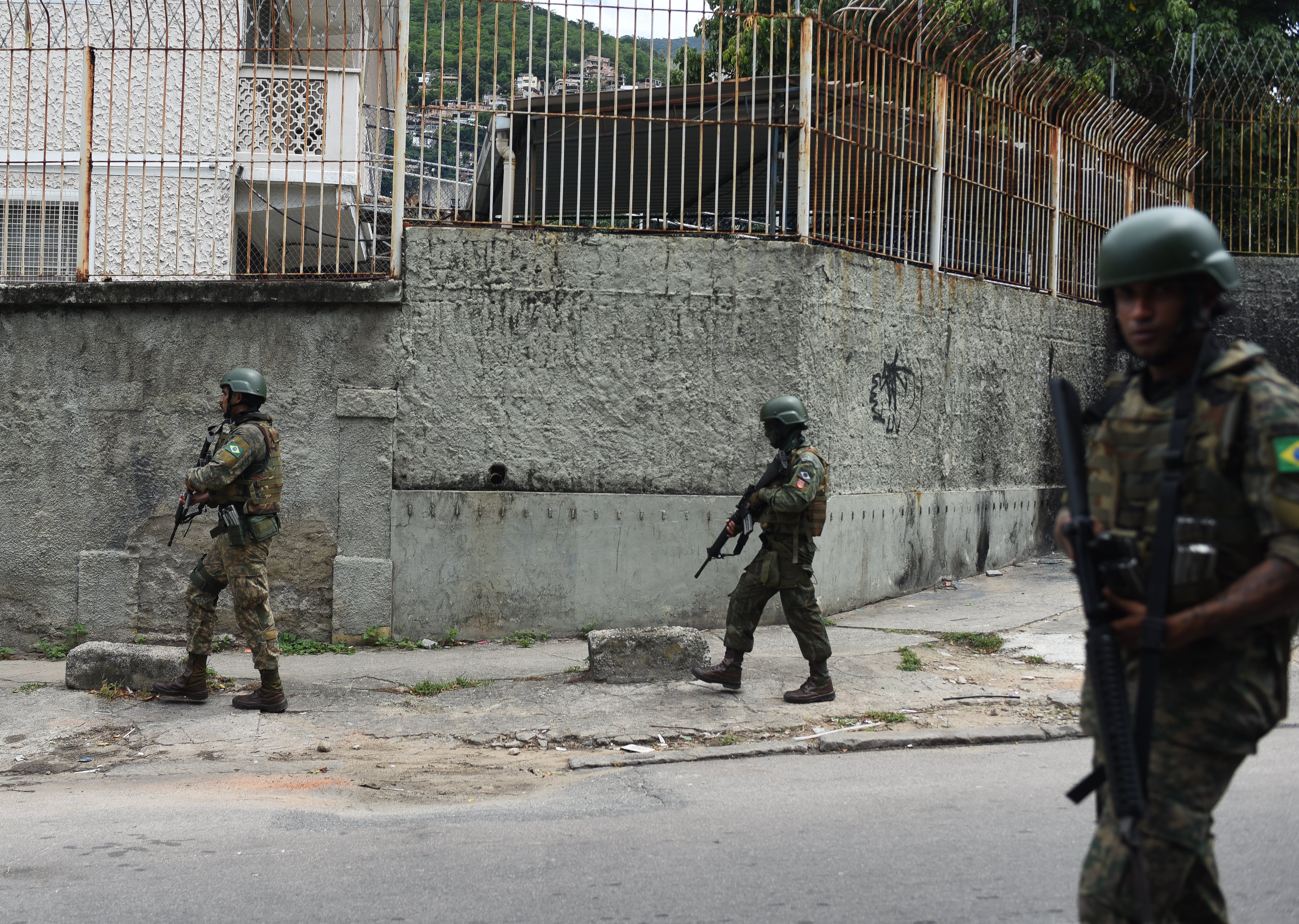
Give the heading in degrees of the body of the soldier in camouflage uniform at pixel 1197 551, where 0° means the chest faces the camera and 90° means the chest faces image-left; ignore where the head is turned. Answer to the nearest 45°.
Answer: approximately 45°

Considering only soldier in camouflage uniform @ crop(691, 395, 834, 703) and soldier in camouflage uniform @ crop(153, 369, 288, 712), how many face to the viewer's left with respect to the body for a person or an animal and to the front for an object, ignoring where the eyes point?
2

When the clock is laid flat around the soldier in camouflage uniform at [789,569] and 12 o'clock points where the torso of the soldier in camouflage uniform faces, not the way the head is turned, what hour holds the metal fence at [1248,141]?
The metal fence is roughly at 4 o'clock from the soldier in camouflage uniform.

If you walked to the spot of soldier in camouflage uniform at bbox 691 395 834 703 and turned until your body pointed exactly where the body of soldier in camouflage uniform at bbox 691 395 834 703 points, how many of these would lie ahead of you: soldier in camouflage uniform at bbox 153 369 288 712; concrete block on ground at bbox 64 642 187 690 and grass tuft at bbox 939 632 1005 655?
2

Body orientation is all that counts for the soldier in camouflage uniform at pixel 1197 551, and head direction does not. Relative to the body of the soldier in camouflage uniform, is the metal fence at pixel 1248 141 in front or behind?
behind

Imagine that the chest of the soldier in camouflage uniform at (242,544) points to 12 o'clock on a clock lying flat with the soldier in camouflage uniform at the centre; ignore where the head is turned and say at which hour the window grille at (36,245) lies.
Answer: The window grille is roughly at 2 o'clock from the soldier in camouflage uniform.

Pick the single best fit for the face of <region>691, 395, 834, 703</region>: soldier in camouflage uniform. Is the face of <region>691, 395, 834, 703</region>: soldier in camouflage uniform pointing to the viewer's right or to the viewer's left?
to the viewer's left

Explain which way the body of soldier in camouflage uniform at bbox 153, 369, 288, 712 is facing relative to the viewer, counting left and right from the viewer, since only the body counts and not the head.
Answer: facing to the left of the viewer

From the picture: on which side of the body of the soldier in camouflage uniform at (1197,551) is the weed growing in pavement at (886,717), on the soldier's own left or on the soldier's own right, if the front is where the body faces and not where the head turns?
on the soldier's own right

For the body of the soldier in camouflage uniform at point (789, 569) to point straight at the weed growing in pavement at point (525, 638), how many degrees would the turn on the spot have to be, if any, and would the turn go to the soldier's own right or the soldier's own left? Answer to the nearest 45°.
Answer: approximately 45° to the soldier's own right

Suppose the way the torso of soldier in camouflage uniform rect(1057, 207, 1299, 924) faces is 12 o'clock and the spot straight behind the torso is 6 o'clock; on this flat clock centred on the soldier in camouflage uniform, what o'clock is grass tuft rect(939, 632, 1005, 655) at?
The grass tuft is roughly at 4 o'clock from the soldier in camouflage uniform.
